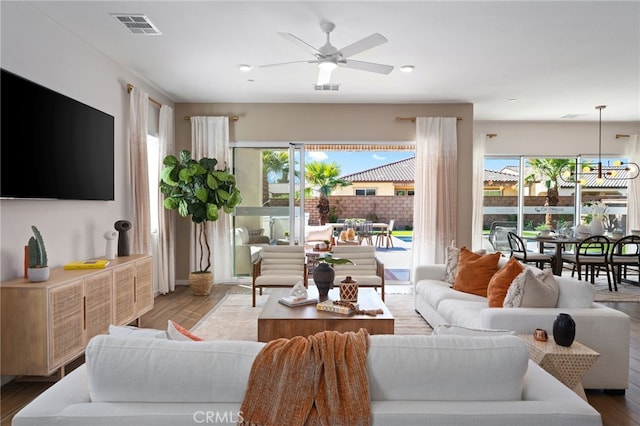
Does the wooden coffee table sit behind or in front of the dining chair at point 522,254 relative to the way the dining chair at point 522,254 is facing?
behind

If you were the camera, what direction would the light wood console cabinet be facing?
facing the viewer and to the right of the viewer

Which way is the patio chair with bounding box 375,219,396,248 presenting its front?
to the viewer's left

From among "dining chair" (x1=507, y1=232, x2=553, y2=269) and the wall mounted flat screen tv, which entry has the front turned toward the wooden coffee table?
the wall mounted flat screen tv

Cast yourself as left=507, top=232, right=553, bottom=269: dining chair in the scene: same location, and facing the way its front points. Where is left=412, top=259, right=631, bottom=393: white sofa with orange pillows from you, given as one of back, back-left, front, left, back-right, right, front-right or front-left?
back-right

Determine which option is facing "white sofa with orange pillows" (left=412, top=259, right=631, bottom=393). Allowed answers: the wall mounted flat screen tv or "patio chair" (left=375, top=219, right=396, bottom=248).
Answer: the wall mounted flat screen tv

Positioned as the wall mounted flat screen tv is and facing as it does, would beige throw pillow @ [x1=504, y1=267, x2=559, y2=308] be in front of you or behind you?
in front

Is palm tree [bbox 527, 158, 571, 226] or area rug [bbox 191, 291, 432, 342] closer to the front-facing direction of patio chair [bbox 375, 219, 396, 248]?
the area rug

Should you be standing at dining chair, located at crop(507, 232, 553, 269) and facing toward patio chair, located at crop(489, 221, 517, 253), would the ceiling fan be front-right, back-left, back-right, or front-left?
back-left

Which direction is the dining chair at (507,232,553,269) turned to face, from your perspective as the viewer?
facing away from the viewer and to the right of the viewer

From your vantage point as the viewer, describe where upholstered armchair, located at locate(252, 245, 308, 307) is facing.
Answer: facing the viewer

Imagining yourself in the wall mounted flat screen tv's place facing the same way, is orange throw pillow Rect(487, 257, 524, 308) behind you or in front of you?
in front

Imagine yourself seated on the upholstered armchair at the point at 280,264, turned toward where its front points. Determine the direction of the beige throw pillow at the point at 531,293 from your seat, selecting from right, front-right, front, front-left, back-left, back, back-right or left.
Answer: front-left

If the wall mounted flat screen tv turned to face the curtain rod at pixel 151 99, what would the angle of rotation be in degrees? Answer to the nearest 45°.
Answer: approximately 90° to its left

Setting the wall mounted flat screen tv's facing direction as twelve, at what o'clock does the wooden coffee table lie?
The wooden coffee table is roughly at 12 o'clock from the wall mounted flat screen tv.

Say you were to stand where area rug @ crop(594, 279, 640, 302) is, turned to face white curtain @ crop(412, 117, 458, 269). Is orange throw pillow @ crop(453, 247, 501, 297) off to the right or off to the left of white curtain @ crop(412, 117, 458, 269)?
left

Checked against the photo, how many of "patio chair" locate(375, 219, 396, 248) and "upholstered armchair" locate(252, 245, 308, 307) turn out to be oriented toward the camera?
1

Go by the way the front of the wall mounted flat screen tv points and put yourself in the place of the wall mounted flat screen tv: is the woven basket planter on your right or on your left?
on your left

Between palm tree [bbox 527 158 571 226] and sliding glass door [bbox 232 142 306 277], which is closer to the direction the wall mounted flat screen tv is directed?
the palm tree

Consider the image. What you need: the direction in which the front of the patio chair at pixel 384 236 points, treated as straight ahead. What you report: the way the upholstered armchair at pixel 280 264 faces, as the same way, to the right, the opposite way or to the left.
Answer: to the left
